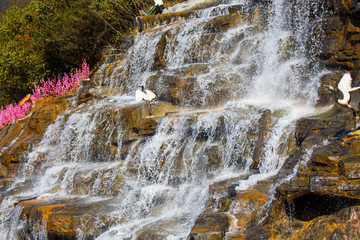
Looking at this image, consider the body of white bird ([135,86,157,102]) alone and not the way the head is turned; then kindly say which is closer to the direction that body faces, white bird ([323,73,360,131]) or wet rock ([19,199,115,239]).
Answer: the wet rock

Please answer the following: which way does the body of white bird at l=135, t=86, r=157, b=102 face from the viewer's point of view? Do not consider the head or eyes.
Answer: to the viewer's left

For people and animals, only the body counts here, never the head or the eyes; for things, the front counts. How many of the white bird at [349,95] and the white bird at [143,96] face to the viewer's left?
2

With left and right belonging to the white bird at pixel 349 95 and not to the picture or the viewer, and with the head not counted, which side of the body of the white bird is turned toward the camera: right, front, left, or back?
left

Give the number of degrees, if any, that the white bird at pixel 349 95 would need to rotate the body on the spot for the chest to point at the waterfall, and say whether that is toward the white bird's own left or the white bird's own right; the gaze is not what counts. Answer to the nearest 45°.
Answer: approximately 45° to the white bird's own right
